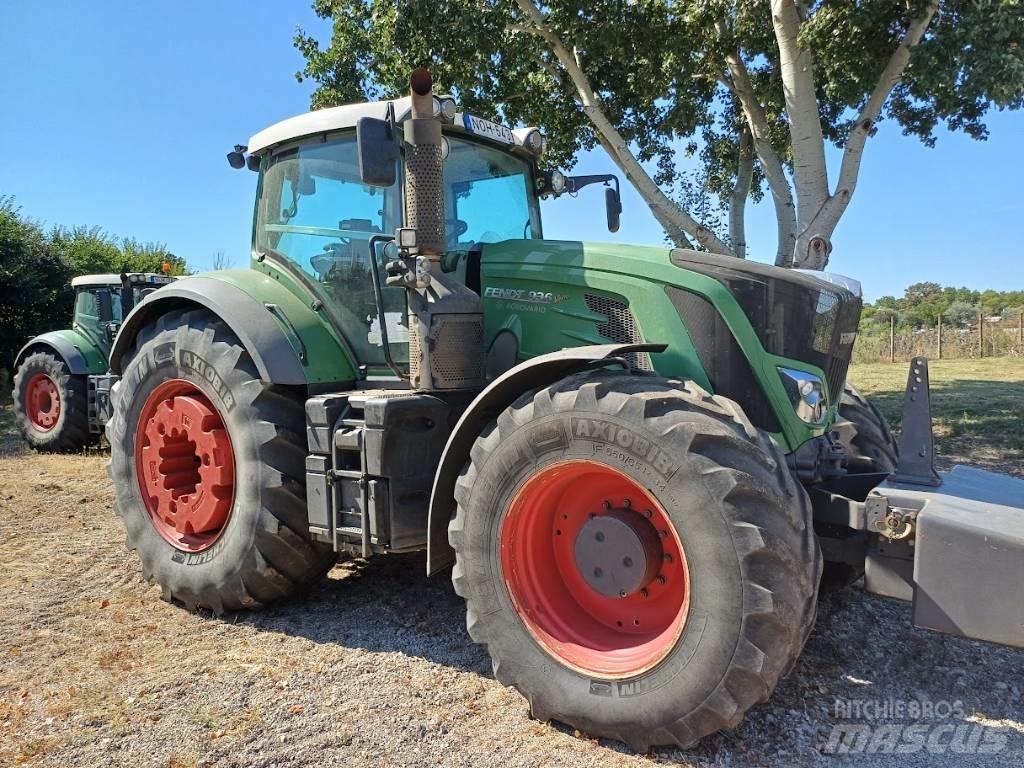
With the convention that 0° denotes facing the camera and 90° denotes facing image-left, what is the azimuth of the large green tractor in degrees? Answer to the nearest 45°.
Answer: approximately 315°

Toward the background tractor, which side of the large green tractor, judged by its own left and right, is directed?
back

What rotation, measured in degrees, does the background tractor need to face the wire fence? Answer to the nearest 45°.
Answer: approximately 45° to its left

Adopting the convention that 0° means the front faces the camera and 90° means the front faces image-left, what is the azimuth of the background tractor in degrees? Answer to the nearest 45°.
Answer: approximately 315°

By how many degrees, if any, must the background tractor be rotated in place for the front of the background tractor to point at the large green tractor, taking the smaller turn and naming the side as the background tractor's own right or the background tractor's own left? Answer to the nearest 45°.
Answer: approximately 45° to the background tractor's own right

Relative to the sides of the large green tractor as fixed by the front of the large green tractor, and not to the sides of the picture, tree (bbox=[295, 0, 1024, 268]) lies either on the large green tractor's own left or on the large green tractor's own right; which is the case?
on the large green tractor's own left
